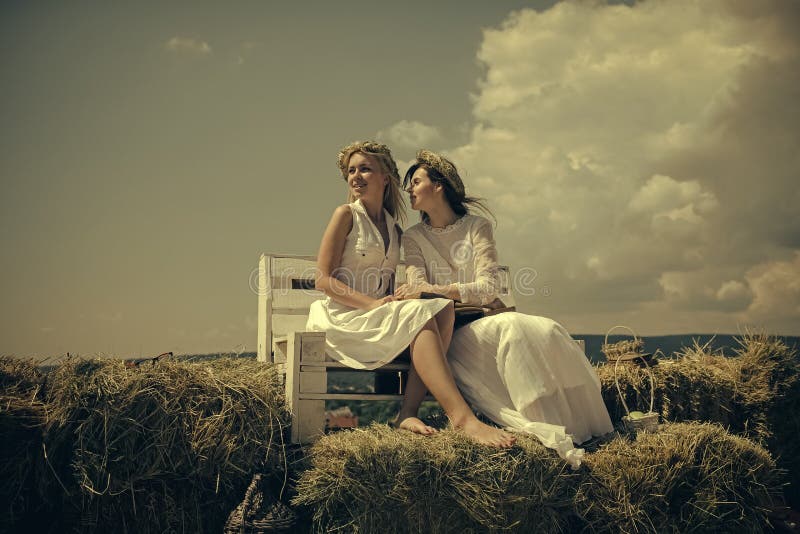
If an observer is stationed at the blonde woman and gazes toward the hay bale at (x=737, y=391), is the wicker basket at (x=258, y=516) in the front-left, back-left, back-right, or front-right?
back-right

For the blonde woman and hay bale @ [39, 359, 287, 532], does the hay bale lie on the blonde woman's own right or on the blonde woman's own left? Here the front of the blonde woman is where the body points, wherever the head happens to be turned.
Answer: on the blonde woman's own right

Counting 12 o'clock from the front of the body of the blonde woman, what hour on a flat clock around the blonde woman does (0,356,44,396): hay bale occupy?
The hay bale is roughly at 4 o'clock from the blonde woman.

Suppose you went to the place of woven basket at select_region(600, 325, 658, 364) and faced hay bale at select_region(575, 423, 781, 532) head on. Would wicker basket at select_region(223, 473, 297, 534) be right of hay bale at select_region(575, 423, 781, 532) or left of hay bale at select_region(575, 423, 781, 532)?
right

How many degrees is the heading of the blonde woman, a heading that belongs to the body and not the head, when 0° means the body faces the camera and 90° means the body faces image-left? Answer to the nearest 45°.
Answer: approximately 315°

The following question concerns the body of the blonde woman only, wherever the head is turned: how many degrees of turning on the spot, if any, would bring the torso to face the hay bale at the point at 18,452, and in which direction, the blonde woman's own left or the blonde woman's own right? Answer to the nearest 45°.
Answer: approximately 90° to the blonde woman's own right

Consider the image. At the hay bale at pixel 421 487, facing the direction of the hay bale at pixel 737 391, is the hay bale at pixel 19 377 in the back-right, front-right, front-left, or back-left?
back-left

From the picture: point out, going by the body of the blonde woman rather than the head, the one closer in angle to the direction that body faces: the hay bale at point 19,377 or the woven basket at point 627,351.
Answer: the woven basket

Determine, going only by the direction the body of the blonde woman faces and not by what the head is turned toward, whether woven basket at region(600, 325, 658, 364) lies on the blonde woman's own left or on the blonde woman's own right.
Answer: on the blonde woman's own left
